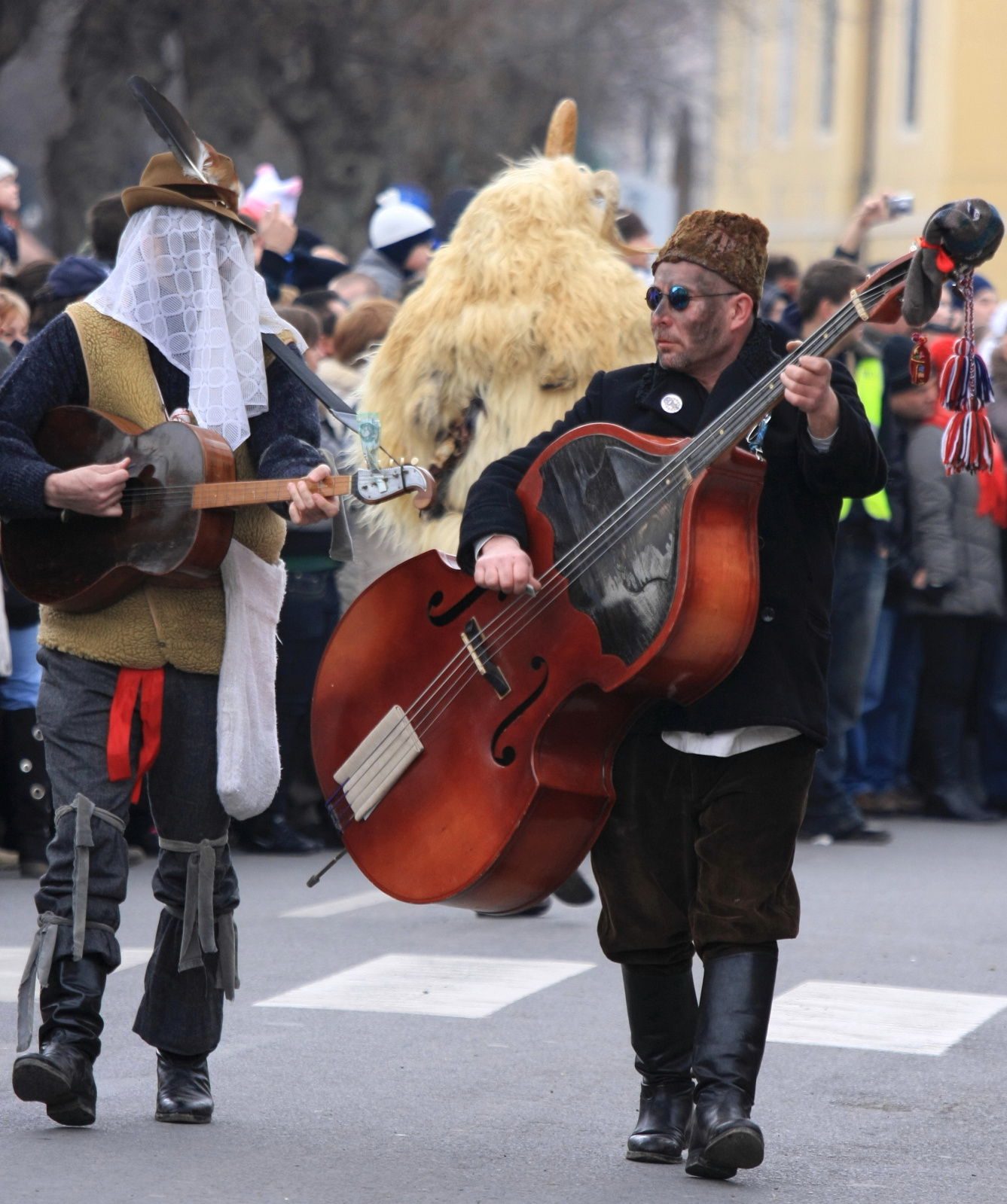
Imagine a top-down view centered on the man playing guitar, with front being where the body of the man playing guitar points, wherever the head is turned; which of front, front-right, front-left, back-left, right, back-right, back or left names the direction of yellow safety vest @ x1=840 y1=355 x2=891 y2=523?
back-left

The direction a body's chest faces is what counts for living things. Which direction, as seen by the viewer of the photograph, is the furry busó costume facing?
facing away from the viewer and to the right of the viewer
